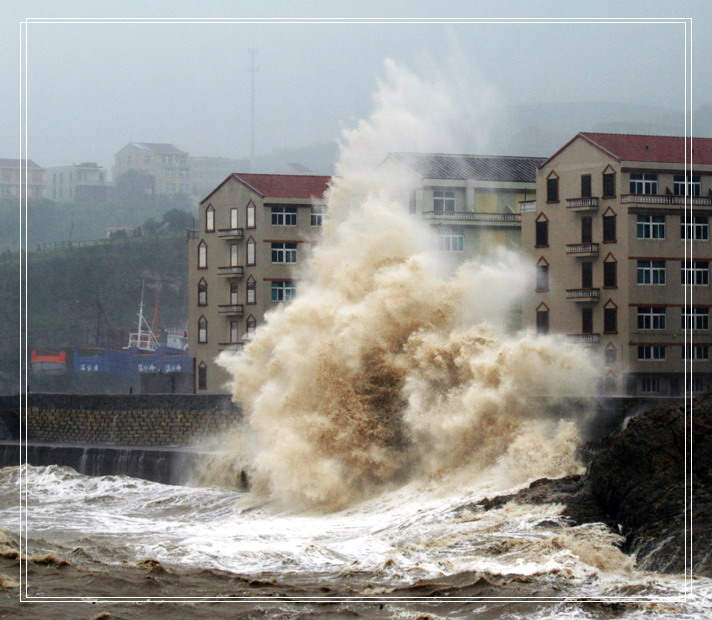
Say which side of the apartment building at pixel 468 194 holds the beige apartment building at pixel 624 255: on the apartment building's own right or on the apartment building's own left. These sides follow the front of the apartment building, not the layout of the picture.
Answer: on the apartment building's own left

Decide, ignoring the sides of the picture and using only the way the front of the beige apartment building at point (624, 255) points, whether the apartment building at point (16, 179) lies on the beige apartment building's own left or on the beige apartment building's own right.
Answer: on the beige apartment building's own right

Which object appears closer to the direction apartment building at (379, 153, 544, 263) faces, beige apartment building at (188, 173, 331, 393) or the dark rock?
the dark rock

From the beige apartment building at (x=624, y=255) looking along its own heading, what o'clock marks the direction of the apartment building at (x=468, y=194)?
The apartment building is roughly at 5 o'clock from the beige apartment building.

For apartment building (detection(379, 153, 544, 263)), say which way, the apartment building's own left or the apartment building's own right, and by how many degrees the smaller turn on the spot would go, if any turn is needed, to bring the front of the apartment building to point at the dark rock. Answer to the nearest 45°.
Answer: approximately 45° to the apartment building's own left

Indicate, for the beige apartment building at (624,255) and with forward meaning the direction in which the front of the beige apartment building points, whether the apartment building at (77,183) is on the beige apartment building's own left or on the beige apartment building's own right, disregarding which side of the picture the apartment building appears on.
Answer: on the beige apartment building's own right

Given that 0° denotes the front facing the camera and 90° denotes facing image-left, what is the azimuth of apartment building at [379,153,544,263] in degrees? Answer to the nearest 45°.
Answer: approximately 0°

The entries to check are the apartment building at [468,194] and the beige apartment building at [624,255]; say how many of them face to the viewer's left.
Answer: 0
